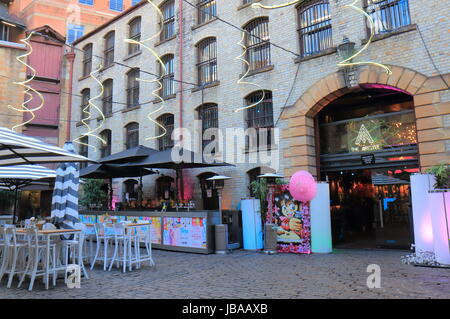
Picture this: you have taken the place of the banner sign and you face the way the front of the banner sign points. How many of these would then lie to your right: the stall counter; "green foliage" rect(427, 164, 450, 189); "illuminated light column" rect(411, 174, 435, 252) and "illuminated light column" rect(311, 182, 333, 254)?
1

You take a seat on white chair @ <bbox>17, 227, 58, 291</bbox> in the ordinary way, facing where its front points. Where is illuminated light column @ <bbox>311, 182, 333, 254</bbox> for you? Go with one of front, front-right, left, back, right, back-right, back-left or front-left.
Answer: front-right

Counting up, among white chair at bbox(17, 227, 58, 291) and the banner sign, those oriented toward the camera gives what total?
1

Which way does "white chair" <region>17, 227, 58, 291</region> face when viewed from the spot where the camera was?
facing away from the viewer and to the right of the viewer

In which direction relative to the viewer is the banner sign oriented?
toward the camera

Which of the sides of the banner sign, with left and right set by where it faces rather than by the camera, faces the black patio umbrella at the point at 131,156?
right

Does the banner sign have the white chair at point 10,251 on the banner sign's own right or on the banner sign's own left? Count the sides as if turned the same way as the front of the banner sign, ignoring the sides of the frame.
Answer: on the banner sign's own right

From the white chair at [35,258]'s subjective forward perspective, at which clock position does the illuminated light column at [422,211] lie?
The illuminated light column is roughly at 2 o'clock from the white chair.

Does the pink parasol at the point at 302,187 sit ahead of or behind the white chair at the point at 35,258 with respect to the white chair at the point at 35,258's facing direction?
ahead

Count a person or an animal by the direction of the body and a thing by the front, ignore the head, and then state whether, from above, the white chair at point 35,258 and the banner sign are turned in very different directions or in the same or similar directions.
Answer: very different directions

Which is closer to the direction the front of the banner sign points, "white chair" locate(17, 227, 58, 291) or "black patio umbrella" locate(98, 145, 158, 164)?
the white chair

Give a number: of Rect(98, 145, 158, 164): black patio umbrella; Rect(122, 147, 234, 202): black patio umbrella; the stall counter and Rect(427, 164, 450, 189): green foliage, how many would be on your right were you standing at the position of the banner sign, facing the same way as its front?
3

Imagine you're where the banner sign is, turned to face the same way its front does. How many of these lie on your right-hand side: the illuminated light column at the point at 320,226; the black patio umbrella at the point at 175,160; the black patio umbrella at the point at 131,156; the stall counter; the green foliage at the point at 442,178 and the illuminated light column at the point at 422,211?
3

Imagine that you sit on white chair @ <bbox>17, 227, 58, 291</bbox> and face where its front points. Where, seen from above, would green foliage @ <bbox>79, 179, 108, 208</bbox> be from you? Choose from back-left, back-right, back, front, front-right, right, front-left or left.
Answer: front-left

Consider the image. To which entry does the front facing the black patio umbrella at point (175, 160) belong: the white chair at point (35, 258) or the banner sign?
the white chair
